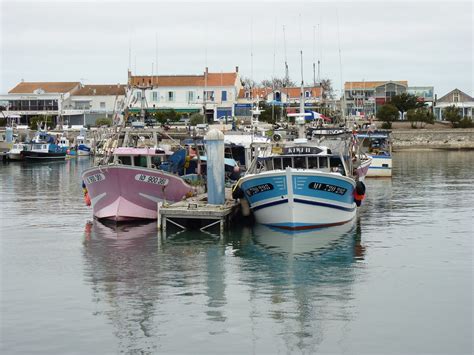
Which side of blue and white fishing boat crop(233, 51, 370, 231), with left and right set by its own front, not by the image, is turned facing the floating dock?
right

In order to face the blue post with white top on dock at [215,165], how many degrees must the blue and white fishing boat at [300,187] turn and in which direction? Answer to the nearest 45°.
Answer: approximately 90° to its right

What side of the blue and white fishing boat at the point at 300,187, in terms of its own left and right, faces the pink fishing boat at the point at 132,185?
right
